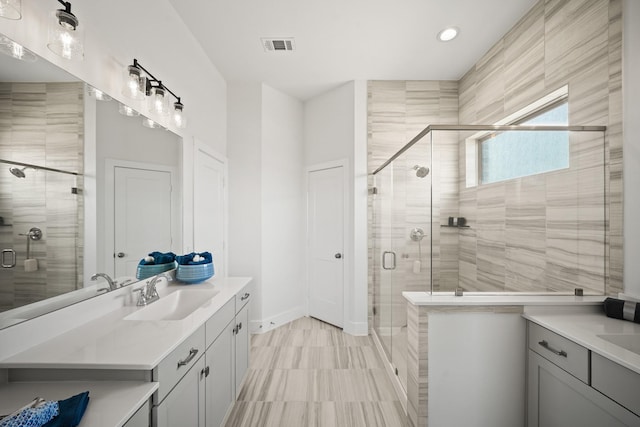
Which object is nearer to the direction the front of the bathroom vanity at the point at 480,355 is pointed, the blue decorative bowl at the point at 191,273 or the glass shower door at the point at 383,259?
the blue decorative bowl

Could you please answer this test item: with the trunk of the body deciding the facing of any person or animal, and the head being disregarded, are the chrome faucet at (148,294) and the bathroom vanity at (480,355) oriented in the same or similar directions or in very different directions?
very different directions

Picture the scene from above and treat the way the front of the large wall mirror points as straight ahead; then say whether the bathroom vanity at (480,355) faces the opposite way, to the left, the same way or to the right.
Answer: the opposite way

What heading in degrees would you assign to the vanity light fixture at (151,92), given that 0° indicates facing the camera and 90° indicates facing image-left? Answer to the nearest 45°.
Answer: approximately 315°
